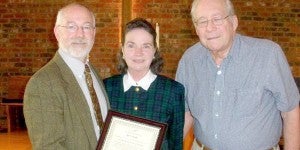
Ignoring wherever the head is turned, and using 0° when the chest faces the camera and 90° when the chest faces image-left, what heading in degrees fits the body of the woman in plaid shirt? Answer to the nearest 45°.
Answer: approximately 0°

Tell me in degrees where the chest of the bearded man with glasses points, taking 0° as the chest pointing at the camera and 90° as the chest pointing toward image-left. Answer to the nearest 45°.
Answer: approximately 315°
